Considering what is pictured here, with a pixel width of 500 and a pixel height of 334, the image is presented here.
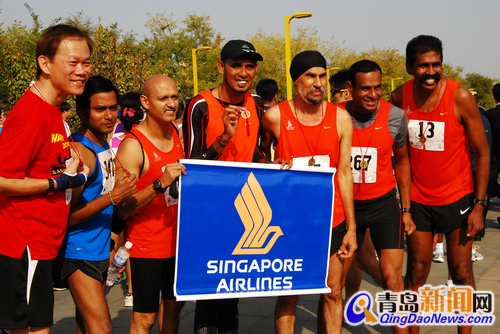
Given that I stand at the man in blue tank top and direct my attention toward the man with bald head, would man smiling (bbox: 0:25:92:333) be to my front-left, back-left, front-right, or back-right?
back-right

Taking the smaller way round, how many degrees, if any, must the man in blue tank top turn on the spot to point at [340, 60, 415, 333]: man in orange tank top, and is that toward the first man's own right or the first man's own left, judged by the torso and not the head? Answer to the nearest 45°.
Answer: approximately 45° to the first man's own left

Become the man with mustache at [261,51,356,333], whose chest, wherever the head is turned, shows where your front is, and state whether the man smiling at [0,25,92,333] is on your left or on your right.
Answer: on your right

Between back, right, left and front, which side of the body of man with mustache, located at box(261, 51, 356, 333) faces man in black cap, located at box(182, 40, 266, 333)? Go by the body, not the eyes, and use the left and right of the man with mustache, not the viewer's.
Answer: right

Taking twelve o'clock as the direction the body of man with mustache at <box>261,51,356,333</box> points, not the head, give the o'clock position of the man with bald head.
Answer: The man with bald head is roughly at 2 o'clock from the man with mustache.

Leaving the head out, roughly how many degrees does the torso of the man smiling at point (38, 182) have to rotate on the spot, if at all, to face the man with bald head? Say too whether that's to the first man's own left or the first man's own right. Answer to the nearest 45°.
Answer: approximately 90° to the first man's own left
